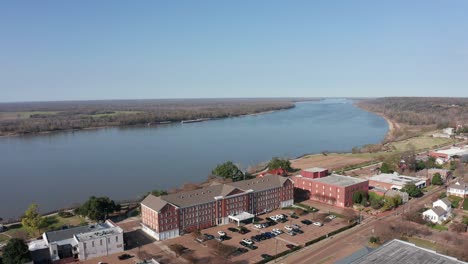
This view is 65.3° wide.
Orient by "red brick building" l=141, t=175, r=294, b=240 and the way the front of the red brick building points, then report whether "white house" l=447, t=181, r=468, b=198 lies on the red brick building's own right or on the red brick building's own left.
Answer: on the red brick building's own left

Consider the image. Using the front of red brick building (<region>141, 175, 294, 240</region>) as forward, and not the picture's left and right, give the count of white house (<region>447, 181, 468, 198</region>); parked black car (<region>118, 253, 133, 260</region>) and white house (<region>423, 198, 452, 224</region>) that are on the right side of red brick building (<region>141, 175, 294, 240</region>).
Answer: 1

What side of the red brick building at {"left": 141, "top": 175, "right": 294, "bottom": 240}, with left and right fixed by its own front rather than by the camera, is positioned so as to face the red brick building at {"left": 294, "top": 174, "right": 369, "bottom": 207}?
left

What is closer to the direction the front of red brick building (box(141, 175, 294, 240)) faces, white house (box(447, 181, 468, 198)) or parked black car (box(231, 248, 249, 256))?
the parked black car

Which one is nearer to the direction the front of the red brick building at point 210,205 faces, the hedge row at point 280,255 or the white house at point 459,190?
the hedge row

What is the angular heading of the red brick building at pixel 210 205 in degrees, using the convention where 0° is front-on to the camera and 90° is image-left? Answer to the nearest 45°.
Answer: approximately 315°

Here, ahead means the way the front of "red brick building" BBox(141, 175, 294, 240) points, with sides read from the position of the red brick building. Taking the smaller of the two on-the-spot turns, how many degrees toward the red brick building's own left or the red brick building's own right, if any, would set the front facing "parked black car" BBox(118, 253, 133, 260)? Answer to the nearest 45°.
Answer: approximately 90° to the red brick building's own right

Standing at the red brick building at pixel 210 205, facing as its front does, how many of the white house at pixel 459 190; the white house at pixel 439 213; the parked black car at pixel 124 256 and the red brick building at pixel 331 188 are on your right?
1

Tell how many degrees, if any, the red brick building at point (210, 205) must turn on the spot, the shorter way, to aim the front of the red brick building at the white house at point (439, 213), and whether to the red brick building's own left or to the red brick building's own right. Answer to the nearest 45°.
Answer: approximately 45° to the red brick building's own left

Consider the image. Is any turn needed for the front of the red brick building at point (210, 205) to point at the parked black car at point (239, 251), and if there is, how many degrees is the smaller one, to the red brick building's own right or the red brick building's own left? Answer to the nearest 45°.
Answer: approximately 45° to the red brick building's own right

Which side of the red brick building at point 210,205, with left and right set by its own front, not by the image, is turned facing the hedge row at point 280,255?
front
